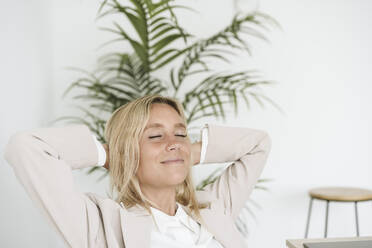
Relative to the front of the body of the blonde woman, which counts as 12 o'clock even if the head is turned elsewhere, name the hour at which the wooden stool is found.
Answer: The wooden stool is roughly at 9 o'clock from the blonde woman.

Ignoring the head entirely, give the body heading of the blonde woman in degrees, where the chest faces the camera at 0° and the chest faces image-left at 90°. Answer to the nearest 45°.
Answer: approximately 315°
